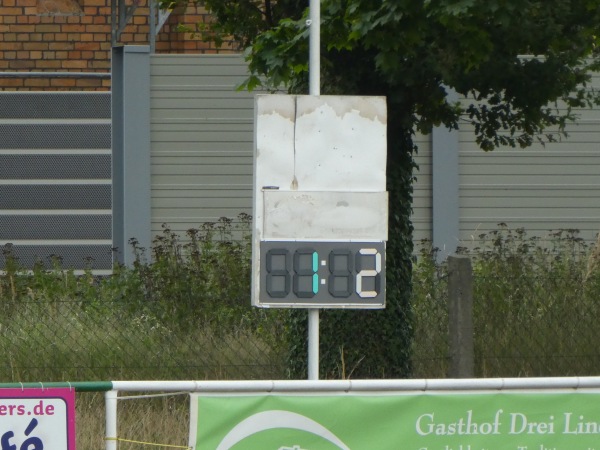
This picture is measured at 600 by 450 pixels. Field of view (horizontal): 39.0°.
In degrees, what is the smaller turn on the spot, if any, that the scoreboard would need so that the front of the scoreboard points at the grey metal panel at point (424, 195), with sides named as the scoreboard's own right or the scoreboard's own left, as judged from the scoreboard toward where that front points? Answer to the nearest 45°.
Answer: approximately 180°

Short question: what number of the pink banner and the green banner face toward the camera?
2

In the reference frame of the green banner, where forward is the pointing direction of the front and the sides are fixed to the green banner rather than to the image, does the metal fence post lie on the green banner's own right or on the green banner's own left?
on the green banner's own right

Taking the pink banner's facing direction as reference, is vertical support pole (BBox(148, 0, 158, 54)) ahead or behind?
behind

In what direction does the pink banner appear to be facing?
toward the camera

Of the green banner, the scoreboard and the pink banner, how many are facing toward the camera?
3

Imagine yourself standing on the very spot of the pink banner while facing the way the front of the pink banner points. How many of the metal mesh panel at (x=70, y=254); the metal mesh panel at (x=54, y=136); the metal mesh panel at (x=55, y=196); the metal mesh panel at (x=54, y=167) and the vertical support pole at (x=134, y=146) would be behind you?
5

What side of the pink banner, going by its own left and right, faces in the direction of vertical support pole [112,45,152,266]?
back

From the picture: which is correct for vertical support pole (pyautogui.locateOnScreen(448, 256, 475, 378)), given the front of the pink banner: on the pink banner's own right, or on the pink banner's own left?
on the pink banner's own left

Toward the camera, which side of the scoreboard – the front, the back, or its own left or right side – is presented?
front

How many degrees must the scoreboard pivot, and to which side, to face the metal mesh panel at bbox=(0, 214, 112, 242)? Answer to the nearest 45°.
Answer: approximately 135° to its right
